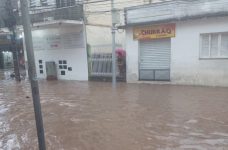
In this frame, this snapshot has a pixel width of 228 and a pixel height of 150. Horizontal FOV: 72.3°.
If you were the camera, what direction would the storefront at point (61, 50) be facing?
facing the viewer

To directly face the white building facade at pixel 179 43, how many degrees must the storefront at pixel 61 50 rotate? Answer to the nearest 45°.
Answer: approximately 45° to its left
